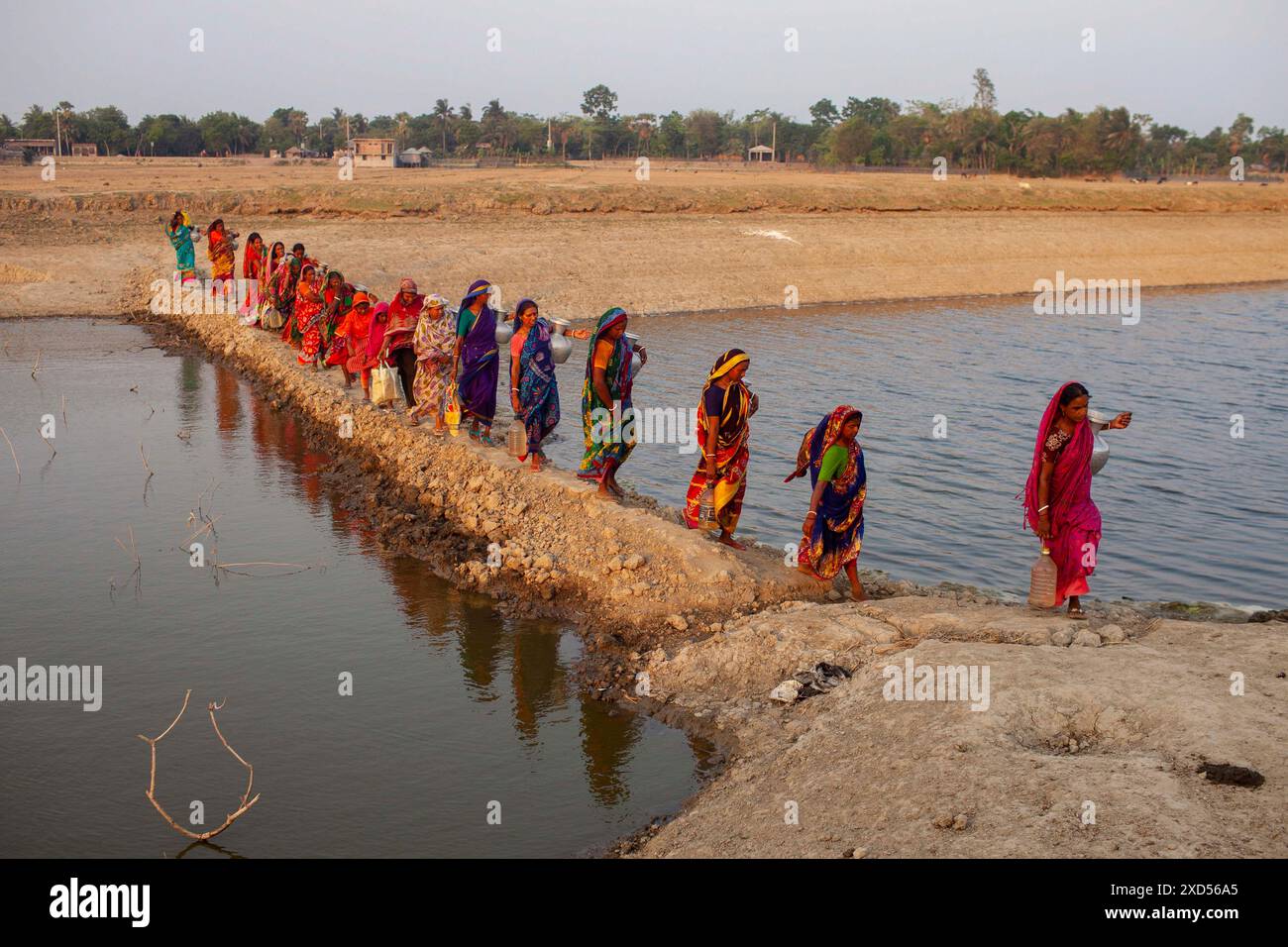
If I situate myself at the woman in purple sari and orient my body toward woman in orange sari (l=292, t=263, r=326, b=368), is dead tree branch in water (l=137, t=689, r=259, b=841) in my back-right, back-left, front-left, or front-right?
back-left

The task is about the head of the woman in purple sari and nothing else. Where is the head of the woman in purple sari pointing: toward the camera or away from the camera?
toward the camera

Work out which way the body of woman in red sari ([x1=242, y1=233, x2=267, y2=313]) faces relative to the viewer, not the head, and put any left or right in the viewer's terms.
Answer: facing the viewer and to the right of the viewer

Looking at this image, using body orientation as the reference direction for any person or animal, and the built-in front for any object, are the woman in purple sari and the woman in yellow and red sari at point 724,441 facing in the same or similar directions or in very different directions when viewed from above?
same or similar directions

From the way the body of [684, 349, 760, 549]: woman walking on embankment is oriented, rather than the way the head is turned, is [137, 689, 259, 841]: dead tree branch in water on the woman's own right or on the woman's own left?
on the woman's own right

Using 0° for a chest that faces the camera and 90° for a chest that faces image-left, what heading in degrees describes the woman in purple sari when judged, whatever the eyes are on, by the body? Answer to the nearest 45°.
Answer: approximately 315°

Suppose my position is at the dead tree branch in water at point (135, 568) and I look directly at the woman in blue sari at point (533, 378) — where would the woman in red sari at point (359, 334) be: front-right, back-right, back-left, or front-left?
front-left

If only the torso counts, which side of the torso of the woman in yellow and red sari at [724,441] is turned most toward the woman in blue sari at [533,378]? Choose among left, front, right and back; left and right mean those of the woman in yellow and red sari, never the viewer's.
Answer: back

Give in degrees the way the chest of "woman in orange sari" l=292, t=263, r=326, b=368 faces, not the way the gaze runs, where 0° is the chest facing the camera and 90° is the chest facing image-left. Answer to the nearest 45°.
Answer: approximately 315°

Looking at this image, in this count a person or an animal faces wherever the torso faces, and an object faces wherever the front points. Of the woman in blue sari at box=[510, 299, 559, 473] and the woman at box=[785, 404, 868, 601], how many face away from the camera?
0

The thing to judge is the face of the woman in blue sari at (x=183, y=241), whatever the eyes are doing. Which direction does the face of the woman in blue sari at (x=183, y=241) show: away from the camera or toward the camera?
toward the camera

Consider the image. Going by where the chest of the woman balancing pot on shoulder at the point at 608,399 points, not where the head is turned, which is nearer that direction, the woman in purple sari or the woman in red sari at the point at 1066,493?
the woman in red sari

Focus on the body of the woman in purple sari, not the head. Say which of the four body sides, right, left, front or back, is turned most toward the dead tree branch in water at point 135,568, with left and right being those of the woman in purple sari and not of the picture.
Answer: right

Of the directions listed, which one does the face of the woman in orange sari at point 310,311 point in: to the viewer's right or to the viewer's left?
to the viewer's right
